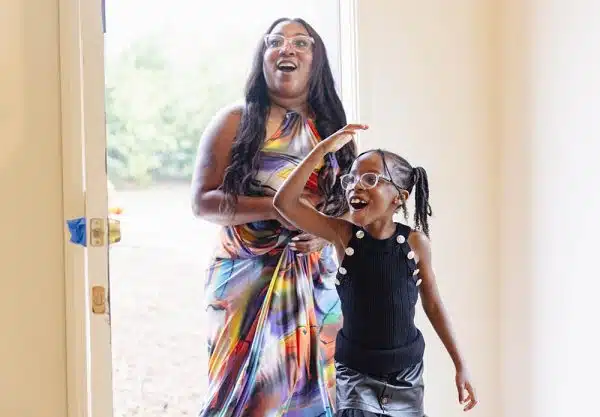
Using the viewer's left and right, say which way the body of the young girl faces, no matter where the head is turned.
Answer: facing the viewer

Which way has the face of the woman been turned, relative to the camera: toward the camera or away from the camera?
toward the camera

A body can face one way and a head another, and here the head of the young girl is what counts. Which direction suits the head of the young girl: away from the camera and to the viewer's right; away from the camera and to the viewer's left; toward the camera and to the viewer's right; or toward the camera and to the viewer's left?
toward the camera and to the viewer's left

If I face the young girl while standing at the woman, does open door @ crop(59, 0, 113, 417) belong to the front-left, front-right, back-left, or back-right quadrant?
back-right

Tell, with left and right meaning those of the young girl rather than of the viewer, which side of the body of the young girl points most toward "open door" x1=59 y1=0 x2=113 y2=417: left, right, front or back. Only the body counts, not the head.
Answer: right
